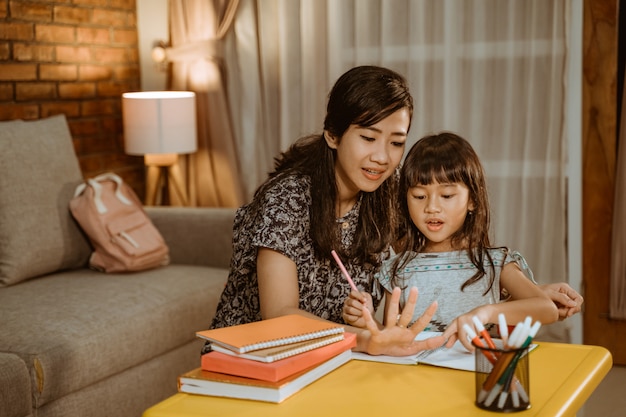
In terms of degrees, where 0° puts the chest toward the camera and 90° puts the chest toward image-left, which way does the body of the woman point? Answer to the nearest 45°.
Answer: approximately 315°

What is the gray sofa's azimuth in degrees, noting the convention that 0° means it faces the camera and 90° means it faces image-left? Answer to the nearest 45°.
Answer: approximately 315°

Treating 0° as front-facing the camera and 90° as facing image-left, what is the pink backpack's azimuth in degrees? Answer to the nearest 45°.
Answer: approximately 315°

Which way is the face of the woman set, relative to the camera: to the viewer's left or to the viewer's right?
to the viewer's right

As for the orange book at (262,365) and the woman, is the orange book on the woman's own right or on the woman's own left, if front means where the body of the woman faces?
on the woman's own right
